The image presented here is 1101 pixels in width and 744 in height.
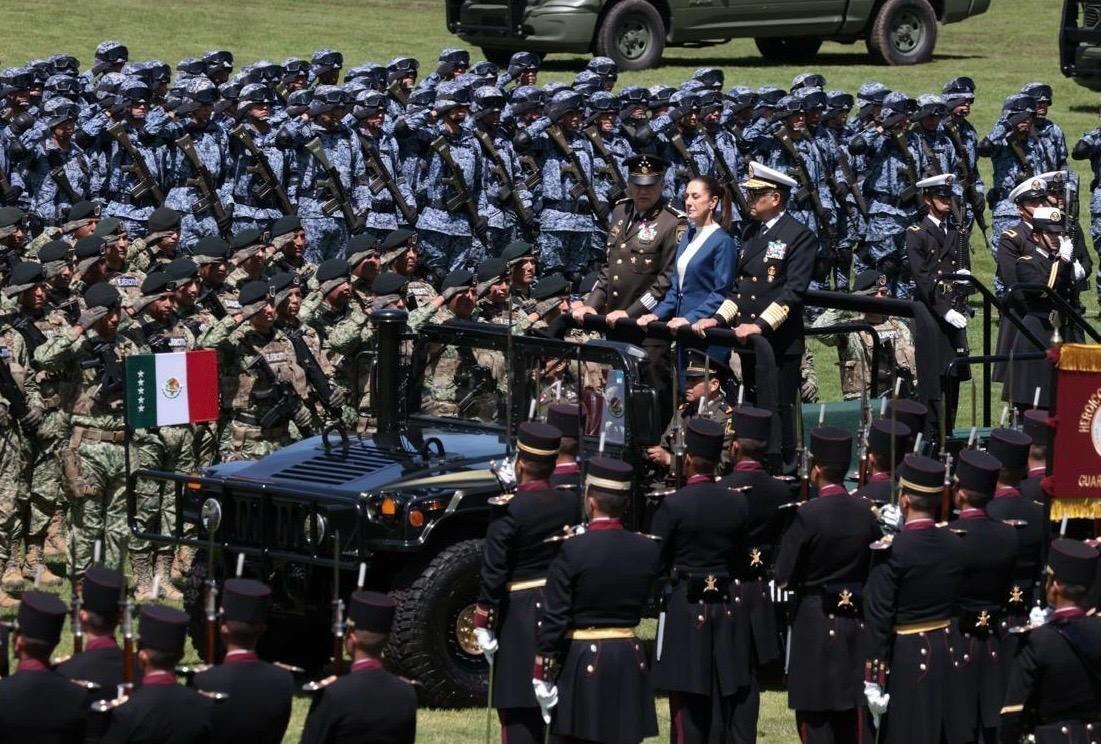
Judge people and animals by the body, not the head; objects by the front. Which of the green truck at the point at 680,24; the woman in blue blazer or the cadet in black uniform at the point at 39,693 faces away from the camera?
the cadet in black uniform

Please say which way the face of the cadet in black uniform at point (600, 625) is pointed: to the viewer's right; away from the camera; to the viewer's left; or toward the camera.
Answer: away from the camera

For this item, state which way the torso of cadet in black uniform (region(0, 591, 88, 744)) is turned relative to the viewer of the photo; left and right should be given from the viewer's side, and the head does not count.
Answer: facing away from the viewer

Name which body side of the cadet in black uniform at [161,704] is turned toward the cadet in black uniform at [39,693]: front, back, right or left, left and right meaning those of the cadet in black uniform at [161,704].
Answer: left

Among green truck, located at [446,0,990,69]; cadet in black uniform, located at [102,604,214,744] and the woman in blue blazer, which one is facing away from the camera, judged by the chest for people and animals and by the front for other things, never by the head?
the cadet in black uniform

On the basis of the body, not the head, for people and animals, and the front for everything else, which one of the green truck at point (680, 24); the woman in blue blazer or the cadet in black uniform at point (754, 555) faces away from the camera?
the cadet in black uniform

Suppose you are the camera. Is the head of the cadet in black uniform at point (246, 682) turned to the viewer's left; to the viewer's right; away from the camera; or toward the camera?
away from the camera

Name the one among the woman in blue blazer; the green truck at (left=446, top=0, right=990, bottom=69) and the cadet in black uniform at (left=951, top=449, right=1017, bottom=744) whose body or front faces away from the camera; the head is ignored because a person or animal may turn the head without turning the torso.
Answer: the cadet in black uniform

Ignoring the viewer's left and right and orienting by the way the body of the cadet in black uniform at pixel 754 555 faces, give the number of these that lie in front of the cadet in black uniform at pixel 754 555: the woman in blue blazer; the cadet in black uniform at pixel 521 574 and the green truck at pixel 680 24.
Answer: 2

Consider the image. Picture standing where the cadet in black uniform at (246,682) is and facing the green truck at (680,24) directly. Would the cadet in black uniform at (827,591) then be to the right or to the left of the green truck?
right

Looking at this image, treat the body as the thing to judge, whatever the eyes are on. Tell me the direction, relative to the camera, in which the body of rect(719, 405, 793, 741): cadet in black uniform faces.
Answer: away from the camera

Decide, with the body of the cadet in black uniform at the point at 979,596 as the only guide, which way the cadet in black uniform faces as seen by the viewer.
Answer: away from the camera

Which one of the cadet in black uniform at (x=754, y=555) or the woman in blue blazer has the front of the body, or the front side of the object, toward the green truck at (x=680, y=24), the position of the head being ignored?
the cadet in black uniform
